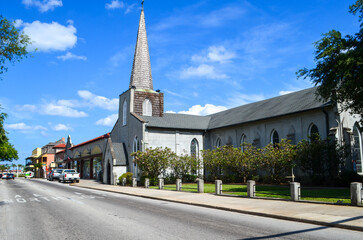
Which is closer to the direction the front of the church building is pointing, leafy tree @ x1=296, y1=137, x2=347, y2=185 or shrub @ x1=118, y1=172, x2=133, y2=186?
the shrub

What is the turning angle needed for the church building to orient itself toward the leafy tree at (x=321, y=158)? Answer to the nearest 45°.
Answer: approximately 90° to its left

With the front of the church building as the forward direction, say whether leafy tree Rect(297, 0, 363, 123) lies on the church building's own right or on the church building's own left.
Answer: on the church building's own left
